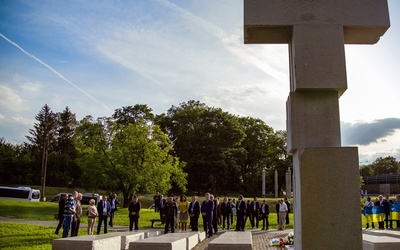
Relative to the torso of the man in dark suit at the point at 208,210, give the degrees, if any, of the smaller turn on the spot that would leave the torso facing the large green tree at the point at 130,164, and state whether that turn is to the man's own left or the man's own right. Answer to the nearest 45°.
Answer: approximately 180°

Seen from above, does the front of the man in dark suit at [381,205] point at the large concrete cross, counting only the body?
yes

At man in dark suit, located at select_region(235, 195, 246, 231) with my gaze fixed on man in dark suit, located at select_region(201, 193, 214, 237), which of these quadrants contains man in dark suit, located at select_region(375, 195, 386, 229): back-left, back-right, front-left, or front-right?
back-left

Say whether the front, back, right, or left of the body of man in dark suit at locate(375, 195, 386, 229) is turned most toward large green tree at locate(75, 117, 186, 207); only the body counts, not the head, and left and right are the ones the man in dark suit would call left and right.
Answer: right

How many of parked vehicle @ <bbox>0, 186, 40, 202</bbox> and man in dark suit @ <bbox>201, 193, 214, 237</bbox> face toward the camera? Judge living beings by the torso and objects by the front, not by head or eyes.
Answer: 1

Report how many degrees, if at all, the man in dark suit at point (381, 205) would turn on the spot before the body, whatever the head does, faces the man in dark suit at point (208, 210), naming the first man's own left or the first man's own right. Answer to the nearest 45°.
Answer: approximately 45° to the first man's own right

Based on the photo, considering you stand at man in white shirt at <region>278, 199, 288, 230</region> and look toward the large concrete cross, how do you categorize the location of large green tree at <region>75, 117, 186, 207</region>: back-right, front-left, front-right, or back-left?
back-right

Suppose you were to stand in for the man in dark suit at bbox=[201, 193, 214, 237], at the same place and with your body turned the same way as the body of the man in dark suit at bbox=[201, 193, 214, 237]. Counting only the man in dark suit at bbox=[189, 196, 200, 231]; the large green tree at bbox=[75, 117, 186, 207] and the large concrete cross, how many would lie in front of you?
1
